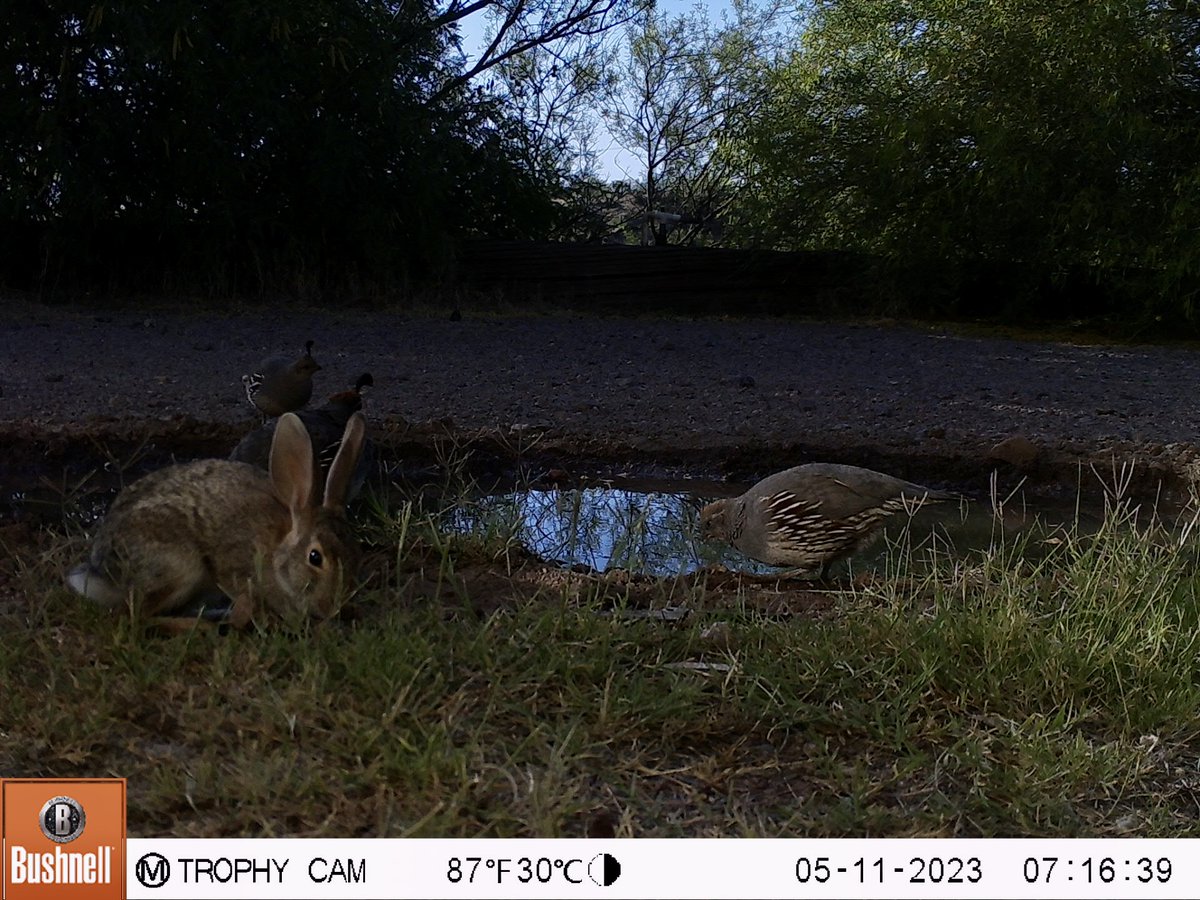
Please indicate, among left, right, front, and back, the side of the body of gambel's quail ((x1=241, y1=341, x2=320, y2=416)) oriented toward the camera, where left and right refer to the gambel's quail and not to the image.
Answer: right

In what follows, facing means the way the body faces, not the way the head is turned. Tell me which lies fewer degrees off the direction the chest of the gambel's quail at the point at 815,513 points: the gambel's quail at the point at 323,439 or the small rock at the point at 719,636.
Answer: the gambel's quail

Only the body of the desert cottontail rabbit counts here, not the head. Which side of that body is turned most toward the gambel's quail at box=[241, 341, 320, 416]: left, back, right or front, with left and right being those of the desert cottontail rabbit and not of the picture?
left

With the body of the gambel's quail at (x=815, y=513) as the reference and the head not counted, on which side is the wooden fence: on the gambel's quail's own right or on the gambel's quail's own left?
on the gambel's quail's own right

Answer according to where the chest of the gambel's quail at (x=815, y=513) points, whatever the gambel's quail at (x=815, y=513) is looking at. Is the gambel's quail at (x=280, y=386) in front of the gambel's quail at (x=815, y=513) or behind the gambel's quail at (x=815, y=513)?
in front

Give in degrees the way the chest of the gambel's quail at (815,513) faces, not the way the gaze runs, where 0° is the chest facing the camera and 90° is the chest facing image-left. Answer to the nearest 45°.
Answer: approximately 90°

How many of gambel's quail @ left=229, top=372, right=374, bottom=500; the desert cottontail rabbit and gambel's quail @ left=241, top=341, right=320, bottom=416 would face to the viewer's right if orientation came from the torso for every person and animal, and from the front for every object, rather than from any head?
3

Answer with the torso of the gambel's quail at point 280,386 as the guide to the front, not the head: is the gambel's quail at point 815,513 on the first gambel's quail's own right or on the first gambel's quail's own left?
on the first gambel's quail's own right

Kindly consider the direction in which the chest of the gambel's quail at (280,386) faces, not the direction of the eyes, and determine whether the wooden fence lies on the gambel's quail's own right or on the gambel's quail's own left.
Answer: on the gambel's quail's own left

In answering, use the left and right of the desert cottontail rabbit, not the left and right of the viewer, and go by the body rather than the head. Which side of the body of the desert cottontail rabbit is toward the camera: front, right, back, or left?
right

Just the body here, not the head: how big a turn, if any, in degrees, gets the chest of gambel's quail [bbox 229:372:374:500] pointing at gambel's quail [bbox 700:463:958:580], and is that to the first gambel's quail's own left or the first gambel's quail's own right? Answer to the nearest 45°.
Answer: approximately 45° to the first gambel's quail's own right

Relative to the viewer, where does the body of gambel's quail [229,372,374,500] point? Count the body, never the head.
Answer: to the viewer's right

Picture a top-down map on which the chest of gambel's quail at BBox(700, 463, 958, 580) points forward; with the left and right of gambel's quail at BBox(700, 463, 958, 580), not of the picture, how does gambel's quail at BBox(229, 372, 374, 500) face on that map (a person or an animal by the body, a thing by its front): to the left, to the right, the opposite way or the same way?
the opposite way

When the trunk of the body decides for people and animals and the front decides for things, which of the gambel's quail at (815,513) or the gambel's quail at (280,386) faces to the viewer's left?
the gambel's quail at (815,513)
